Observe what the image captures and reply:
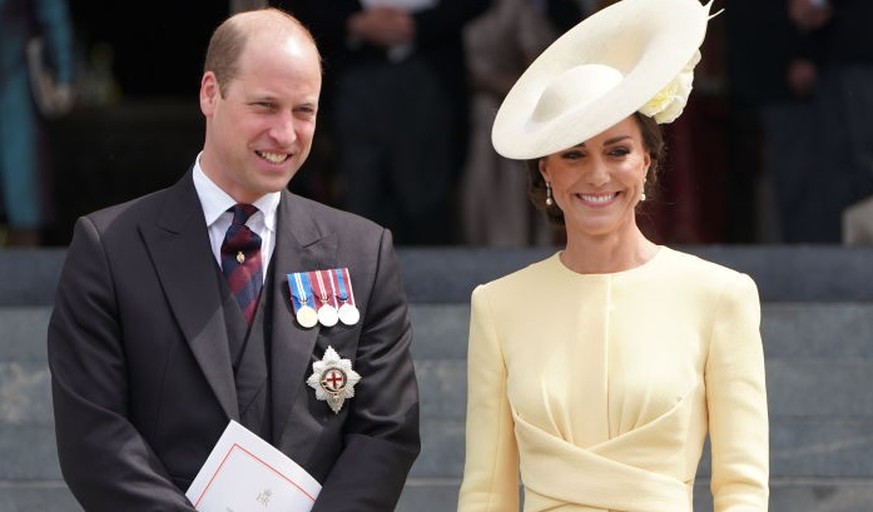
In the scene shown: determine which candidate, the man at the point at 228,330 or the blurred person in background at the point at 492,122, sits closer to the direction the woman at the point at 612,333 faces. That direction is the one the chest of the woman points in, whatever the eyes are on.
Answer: the man

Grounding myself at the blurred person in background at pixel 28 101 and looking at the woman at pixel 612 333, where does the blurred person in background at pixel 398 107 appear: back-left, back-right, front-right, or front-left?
front-left

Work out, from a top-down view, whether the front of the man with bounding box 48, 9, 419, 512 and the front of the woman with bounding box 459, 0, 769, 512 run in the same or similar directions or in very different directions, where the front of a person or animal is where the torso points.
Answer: same or similar directions

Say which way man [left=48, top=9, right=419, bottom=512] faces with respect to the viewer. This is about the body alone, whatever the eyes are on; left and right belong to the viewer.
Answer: facing the viewer

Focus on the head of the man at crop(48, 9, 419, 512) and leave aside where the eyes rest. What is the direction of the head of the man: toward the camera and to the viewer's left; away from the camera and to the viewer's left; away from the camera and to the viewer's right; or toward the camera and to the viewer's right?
toward the camera and to the viewer's right

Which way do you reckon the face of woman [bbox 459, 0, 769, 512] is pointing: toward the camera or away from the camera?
toward the camera

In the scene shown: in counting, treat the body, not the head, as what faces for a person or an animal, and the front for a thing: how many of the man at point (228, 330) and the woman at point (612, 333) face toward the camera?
2

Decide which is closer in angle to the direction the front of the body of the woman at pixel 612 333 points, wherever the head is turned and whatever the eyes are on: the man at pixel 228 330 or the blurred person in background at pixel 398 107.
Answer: the man

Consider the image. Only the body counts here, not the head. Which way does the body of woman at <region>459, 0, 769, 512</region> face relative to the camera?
toward the camera

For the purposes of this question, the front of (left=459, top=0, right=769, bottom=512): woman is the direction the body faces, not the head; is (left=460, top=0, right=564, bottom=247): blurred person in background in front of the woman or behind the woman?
behind

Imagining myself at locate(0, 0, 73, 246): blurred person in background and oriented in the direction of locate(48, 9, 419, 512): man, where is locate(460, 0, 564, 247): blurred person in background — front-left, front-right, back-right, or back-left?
front-left

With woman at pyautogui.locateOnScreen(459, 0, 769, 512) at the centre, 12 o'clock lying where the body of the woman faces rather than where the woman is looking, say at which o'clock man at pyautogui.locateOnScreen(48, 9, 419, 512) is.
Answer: The man is roughly at 3 o'clock from the woman.

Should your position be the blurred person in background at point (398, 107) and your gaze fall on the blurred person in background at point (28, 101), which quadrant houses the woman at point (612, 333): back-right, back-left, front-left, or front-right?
back-left
